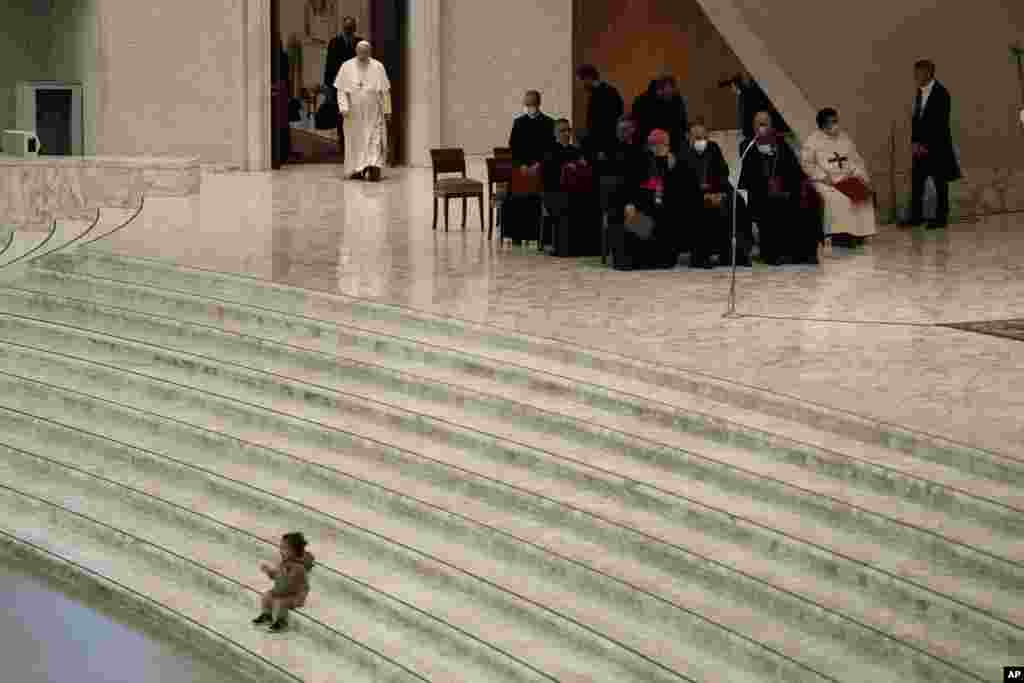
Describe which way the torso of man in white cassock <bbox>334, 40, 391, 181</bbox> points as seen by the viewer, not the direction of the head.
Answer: toward the camera

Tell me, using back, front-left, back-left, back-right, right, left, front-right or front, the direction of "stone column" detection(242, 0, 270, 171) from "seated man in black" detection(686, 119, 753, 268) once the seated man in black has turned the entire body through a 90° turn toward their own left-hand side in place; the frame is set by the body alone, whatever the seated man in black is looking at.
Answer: back-left

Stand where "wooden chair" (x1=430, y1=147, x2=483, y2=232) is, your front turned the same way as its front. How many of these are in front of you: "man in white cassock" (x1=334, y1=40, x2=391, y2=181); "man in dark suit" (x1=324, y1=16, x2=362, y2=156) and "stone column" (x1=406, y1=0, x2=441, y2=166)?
0

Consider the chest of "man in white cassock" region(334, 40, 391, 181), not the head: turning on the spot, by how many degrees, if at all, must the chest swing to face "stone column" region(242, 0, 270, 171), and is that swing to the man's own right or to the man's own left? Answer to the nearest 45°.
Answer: approximately 90° to the man's own right

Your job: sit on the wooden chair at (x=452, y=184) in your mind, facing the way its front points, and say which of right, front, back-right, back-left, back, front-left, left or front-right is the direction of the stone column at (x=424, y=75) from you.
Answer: back-left

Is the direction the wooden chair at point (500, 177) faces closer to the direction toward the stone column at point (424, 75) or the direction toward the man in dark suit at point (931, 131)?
the man in dark suit

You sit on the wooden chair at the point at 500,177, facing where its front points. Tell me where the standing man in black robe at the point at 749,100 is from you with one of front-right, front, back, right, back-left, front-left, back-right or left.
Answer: left

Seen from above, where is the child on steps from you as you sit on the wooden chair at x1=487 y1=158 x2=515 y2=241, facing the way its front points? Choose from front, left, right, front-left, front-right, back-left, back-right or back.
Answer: front-right

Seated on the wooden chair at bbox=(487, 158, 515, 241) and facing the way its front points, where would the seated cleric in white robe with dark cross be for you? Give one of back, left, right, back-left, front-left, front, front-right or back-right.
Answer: front-left

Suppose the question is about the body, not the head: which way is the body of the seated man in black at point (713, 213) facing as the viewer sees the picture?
toward the camera

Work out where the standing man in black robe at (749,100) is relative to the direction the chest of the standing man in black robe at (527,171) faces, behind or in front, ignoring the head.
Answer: behind

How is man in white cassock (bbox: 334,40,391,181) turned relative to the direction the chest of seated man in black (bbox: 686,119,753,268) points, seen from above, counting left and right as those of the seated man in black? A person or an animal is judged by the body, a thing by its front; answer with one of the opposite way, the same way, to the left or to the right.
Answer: the same way

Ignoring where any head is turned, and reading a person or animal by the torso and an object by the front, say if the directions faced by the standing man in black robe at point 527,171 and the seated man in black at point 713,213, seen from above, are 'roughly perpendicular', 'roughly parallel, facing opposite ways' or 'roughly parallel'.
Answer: roughly parallel

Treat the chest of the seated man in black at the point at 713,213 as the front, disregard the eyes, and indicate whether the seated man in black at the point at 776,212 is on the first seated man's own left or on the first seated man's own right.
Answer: on the first seated man's own left

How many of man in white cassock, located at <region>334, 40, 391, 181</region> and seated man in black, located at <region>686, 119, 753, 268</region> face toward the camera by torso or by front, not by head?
2

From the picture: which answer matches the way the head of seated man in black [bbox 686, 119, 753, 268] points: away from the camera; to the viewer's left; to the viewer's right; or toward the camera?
toward the camera

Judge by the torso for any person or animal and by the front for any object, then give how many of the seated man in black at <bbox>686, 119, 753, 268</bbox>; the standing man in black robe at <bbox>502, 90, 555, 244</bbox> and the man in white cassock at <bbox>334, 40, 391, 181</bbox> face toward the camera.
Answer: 3

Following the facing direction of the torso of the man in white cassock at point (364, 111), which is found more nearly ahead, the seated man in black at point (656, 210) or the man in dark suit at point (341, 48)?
the seated man in black
